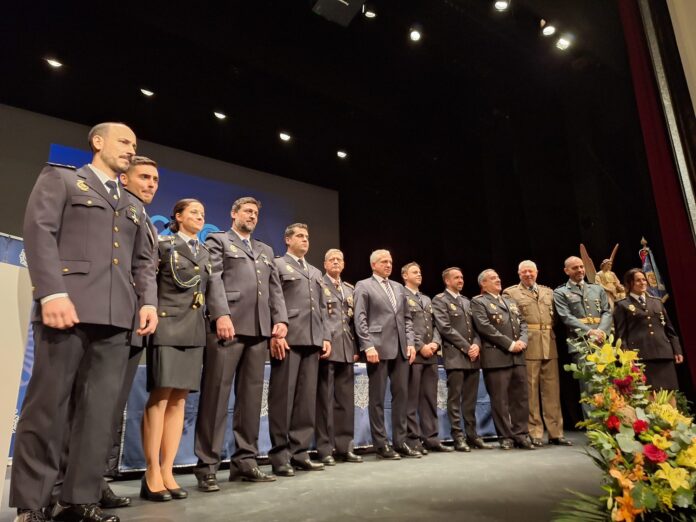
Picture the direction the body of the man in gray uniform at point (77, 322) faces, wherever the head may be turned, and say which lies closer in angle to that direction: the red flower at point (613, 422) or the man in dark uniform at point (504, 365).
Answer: the red flower

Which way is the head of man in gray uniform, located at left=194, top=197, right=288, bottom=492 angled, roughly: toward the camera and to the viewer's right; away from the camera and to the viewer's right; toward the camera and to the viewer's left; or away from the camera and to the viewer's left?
toward the camera and to the viewer's right

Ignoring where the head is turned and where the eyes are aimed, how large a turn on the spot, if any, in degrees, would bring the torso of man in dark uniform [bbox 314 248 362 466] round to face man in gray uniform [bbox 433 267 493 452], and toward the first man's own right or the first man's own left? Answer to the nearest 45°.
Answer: approximately 90° to the first man's own left

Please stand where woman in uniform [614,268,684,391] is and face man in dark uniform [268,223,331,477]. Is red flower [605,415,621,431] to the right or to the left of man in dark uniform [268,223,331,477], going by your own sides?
left
